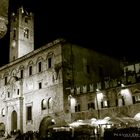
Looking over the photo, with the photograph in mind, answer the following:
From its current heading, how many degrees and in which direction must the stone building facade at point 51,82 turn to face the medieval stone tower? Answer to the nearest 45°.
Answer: approximately 90° to its right

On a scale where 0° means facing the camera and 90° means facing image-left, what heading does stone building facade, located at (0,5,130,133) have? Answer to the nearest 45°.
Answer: approximately 45°
